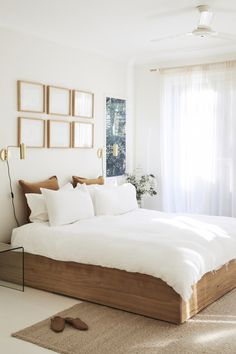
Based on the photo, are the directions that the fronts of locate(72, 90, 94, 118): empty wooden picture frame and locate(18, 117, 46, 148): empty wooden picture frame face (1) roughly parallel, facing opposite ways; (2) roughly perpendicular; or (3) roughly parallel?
roughly parallel

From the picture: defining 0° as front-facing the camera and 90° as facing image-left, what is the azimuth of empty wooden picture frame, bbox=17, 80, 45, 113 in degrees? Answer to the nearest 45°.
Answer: approximately 315°

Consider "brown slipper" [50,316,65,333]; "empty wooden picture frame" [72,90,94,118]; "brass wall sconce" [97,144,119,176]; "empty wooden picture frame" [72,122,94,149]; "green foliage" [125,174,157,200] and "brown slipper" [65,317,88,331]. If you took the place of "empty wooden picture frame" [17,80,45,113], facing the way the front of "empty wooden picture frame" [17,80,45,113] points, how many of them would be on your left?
4

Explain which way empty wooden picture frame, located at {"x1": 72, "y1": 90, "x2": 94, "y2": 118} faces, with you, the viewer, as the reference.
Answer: facing the viewer and to the right of the viewer

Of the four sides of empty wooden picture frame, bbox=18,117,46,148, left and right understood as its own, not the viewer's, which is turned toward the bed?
front

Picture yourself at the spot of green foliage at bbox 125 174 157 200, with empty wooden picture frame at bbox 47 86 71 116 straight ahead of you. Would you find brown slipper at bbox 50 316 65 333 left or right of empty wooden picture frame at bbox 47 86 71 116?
left

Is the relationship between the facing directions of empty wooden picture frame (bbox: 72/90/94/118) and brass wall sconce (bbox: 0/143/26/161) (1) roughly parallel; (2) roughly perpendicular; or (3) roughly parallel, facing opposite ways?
roughly parallel

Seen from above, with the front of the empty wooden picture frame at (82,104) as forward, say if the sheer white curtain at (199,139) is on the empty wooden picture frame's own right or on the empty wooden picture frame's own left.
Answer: on the empty wooden picture frame's own left

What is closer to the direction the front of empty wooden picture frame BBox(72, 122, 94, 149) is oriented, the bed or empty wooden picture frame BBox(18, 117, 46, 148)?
the bed

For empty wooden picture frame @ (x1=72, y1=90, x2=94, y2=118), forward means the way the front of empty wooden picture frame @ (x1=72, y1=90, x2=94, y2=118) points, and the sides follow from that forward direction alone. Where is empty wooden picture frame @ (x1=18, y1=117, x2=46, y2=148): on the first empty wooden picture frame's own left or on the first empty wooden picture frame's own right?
on the first empty wooden picture frame's own right

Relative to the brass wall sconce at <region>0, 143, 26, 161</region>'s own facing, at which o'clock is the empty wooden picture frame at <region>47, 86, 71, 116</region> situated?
The empty wooden picture frame is roughly at 9 o'clock from the brass wall sconce.

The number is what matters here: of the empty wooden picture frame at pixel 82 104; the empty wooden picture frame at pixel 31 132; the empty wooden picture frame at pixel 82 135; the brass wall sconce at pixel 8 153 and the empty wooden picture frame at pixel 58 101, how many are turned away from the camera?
0

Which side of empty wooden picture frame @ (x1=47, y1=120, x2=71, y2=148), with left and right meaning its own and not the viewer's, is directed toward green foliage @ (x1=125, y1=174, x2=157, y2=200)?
left

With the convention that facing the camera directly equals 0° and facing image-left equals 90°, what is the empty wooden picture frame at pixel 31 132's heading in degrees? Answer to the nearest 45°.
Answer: approximately 315°

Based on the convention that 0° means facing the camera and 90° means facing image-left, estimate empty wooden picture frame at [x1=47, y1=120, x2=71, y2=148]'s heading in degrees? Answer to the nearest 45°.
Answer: approximately 315°

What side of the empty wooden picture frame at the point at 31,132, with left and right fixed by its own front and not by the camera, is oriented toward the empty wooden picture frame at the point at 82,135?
left

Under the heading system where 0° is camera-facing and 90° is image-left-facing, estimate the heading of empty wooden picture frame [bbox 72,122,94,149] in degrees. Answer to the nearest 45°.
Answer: approximately 315°
